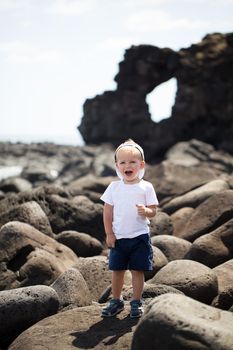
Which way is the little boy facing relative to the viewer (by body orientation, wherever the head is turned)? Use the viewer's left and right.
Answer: facing the viewer

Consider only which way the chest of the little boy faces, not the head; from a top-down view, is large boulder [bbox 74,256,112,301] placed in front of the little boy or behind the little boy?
behind

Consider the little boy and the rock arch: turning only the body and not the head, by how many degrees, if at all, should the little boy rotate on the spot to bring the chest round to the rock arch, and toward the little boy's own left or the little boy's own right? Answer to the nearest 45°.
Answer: approximately 180°

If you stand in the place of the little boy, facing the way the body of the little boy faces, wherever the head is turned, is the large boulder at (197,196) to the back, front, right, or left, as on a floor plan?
back

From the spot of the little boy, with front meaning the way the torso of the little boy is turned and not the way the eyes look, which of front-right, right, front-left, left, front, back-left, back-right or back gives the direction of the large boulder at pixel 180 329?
front

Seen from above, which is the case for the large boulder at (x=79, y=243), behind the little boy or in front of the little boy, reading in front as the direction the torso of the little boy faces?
behind

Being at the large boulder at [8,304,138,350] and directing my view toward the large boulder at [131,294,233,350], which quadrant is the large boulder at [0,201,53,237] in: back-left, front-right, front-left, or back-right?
back-left

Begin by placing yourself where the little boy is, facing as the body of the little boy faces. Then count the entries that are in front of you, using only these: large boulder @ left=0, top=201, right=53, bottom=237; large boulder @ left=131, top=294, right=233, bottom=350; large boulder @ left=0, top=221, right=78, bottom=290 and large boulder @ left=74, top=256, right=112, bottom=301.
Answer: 1

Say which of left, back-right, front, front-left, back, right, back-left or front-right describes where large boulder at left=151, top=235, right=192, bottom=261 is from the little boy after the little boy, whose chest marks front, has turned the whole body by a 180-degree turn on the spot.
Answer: front

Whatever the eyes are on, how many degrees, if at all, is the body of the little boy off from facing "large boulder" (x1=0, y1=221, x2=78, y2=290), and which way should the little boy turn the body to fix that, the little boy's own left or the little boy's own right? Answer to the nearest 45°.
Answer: approximately 135° to the little boy's own right

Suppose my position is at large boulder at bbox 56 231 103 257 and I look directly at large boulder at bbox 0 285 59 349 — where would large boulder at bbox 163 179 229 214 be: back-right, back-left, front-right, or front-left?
back-left

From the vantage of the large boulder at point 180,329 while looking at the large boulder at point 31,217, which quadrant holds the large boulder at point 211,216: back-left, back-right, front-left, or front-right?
front-right

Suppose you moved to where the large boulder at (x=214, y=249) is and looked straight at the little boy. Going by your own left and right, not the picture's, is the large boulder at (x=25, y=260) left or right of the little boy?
right
